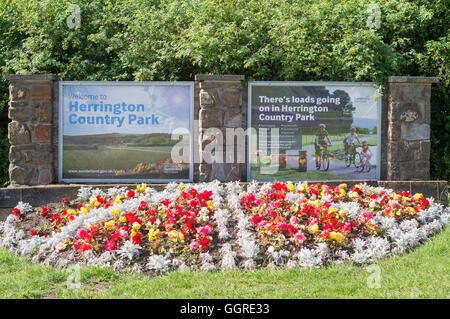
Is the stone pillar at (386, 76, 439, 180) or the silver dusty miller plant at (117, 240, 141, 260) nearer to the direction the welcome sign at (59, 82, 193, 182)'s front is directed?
the silver dusty miller plant

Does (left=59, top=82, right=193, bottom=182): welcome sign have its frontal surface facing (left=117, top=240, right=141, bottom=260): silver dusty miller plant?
yes

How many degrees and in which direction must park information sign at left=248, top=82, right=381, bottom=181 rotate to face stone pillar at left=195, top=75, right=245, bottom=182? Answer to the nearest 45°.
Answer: approximately 90° to its right

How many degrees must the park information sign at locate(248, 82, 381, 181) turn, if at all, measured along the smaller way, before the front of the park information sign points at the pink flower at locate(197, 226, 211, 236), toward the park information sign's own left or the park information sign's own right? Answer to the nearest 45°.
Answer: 0° — it already faces it

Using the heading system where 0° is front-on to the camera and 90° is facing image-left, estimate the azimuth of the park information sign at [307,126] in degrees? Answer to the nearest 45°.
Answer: approximately 0°

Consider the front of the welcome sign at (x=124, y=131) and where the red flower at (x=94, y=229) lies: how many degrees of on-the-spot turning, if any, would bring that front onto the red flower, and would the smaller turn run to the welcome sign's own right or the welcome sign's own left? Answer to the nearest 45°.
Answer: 0° — it already faces it

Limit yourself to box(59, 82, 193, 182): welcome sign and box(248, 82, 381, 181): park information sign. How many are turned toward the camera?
2

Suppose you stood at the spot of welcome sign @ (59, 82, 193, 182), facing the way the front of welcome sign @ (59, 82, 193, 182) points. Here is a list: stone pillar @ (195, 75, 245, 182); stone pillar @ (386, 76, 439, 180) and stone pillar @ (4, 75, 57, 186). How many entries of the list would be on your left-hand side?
2

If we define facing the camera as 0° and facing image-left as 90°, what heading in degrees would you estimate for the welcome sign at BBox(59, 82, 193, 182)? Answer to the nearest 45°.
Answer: approximately 0°

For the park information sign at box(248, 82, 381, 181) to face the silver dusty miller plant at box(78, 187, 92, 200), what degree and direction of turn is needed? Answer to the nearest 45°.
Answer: approximately 45° to its right

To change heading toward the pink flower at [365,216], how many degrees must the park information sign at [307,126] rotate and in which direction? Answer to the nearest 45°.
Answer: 0° — it already faces it
